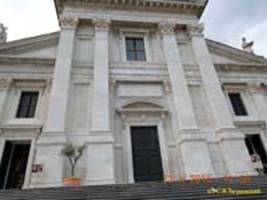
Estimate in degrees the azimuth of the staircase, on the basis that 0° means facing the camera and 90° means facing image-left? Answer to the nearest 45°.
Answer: approximately 0°

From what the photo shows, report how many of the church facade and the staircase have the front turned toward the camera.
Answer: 2

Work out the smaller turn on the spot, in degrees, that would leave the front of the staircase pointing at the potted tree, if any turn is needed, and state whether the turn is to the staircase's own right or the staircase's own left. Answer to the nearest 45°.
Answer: approximately 135° to the staircase's own right
